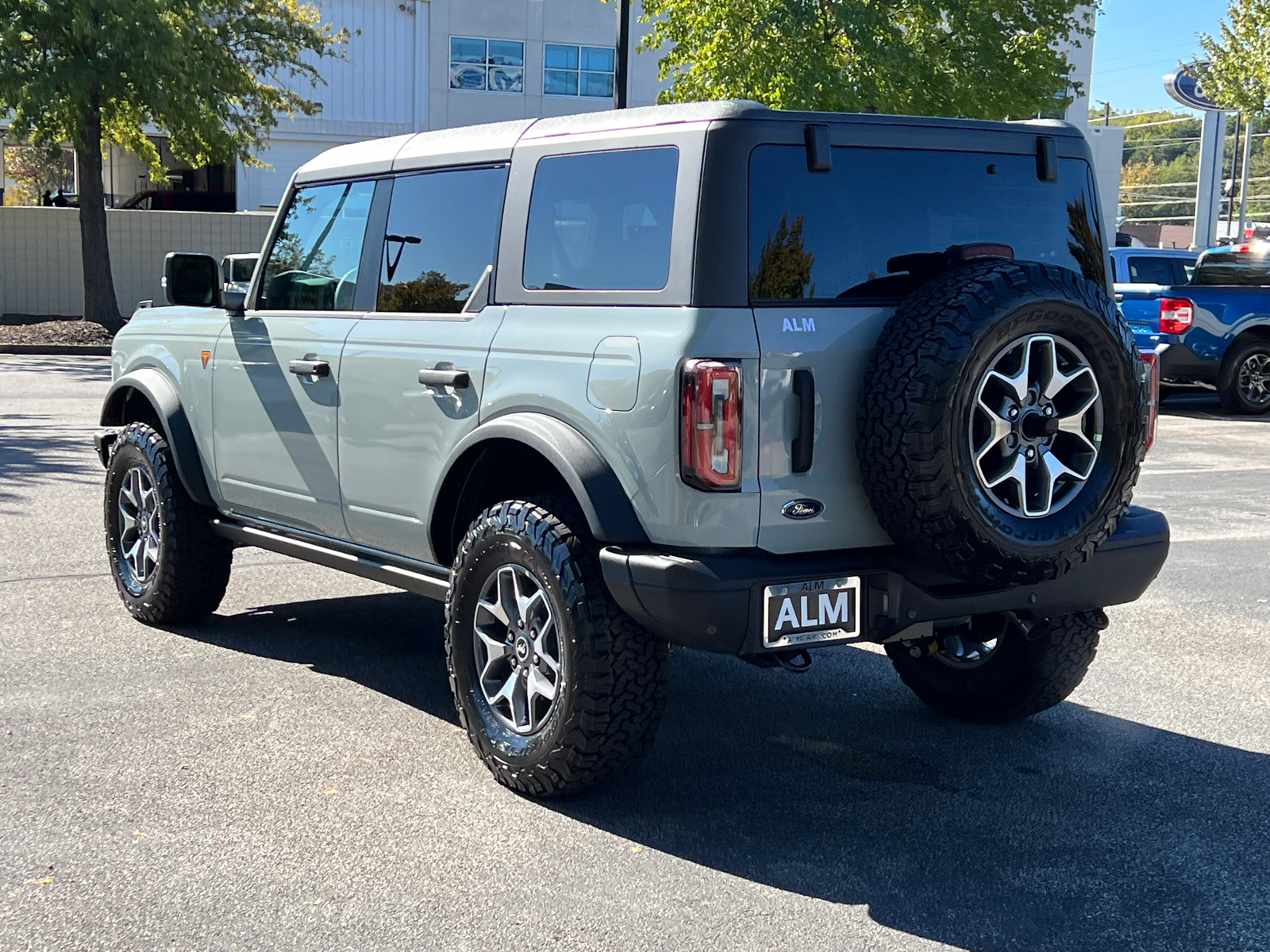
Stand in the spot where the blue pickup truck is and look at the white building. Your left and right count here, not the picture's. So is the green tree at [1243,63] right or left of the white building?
right

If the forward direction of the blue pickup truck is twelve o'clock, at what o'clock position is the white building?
The white building is roughly at 9 o'clock from the blue pickup truck.

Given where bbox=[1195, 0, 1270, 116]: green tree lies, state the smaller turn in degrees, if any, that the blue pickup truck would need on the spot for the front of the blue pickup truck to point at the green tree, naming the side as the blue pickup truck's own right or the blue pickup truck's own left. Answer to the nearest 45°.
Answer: approximately 45° to the blue pickup truck's own left

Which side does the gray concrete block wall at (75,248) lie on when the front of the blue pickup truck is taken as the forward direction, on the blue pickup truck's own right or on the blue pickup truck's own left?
on the blue pickup truck's own left

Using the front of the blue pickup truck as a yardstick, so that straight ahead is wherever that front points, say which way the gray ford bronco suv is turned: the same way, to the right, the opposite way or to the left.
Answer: to the left

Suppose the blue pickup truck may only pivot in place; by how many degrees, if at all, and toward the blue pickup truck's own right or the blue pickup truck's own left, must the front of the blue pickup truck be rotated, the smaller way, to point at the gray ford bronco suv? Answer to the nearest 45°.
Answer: approximately 135° to the blue pickup truck's own right

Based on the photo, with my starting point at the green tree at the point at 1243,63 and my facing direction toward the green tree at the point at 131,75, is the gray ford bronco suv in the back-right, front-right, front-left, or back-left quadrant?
front-left

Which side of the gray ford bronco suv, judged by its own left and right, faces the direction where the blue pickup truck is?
right

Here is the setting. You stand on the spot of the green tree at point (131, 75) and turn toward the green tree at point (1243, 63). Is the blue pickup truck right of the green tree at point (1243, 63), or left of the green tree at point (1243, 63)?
right

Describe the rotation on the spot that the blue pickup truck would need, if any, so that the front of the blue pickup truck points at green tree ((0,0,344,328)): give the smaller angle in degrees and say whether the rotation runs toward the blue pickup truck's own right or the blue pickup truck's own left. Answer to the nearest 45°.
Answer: approximately 135° to the blue pickup truck's own left

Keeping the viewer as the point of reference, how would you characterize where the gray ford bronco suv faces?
facing away from the viewer and to the left of the viewer

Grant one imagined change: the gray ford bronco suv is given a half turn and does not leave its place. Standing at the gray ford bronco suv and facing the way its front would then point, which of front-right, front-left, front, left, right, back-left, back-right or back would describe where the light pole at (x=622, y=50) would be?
back-left

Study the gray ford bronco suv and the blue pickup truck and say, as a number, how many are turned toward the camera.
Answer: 0

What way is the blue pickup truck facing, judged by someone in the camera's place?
facing away from the viewer and to the right of the viewer

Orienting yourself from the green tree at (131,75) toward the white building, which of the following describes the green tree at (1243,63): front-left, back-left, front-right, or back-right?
front-right

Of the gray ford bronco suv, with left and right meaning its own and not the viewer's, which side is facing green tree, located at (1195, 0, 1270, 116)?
right
